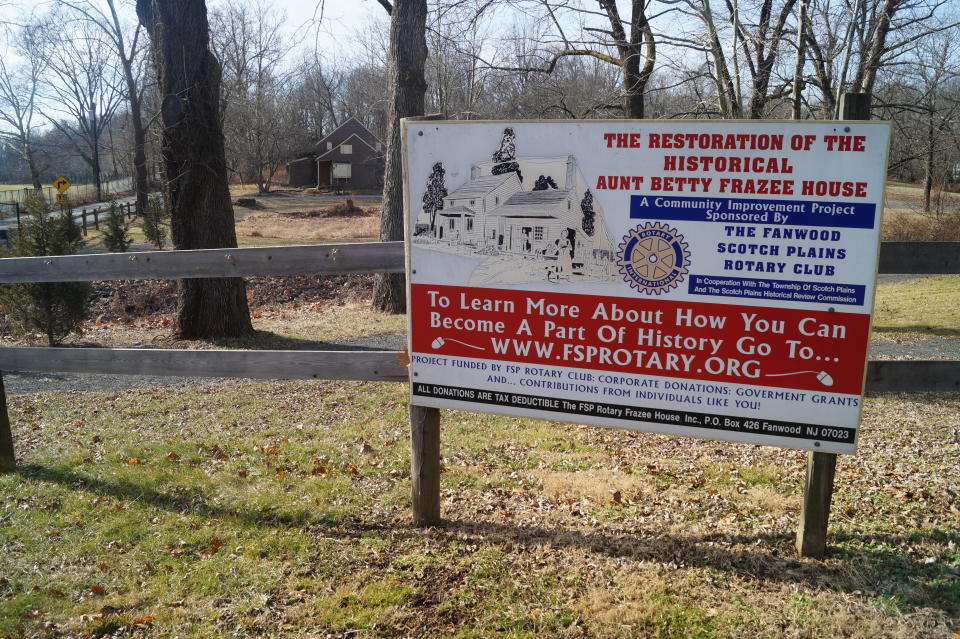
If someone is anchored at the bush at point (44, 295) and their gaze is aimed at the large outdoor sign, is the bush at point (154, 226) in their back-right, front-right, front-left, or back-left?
back-left

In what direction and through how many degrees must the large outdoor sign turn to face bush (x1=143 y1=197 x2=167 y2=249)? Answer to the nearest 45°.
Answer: approximately 135° to its right

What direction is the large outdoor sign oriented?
toward the camera

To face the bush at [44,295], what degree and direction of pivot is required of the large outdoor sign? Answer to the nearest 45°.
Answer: approximately 135° to its right
